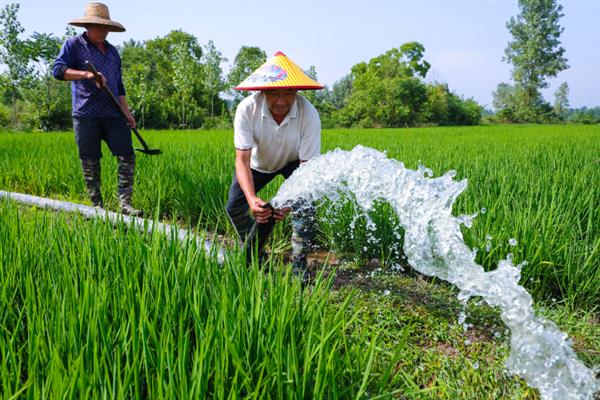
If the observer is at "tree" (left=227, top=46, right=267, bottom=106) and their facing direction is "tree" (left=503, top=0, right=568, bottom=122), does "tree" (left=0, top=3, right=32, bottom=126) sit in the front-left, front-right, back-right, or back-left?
back-right

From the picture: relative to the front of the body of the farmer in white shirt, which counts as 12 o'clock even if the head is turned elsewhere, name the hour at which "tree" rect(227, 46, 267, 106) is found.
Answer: The tree is roughly at 6 o'clock from the farmer in white shirt.

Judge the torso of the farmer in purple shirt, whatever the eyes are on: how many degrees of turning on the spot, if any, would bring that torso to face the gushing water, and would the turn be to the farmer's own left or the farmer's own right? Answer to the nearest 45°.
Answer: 0° — they already face it

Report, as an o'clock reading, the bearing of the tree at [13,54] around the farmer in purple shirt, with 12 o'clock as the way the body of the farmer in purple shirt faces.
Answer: The tree is roughly at 7 o'clock from the farmer in purple shirt.

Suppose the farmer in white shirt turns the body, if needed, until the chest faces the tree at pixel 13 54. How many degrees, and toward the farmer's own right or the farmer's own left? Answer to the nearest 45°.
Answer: approximately 135° to the farmer's own right

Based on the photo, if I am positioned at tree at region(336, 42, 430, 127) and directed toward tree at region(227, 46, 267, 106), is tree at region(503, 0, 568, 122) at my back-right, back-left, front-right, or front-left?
back-right

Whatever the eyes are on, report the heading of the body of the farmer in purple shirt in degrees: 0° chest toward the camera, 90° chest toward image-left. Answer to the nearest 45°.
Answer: approximately 315°

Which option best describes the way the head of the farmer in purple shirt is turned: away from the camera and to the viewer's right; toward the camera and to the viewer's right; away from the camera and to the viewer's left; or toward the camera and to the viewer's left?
toward the camera and to the viewer's right

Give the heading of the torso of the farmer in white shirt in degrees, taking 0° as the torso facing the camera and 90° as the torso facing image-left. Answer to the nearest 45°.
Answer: approximately 0°
